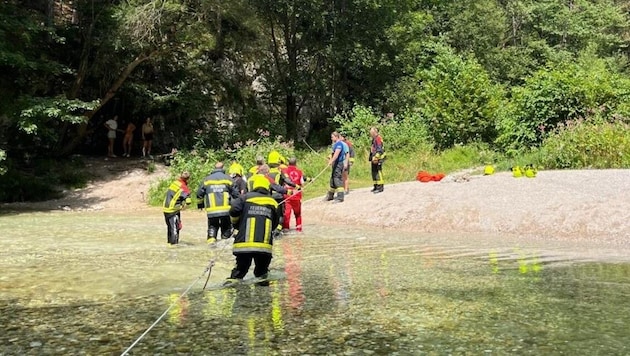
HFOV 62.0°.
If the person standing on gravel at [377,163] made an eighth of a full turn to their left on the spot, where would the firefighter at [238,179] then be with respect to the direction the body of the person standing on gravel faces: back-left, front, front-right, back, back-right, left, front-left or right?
front

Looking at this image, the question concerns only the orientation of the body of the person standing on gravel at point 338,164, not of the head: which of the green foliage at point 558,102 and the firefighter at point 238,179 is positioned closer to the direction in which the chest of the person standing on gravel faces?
the firefighter

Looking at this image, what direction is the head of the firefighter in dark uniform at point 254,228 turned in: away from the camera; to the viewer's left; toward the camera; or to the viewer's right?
away from the camera

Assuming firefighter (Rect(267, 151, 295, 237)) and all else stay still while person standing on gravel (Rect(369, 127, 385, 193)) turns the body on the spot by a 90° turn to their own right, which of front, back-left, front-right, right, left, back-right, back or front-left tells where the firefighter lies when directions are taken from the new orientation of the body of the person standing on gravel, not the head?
back-left

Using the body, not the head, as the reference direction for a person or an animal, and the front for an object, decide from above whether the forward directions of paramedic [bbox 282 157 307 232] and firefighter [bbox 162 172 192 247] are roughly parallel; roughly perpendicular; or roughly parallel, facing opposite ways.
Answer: roughly perpendicular

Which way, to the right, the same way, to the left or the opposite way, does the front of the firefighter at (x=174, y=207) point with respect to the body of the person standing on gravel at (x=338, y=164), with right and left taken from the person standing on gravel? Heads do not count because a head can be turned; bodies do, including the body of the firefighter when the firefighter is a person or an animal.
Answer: the opposite way

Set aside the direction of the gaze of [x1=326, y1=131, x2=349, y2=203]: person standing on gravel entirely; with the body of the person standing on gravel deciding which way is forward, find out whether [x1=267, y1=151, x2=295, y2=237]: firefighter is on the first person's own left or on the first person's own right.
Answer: on the first person's own left

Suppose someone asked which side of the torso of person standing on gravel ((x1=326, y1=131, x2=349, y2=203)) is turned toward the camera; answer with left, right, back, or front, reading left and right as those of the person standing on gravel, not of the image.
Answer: left

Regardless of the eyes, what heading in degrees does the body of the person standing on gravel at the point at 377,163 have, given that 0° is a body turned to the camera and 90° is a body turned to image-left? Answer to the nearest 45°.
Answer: approximately 90°

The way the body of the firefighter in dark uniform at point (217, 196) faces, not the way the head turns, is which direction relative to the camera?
away from the camera

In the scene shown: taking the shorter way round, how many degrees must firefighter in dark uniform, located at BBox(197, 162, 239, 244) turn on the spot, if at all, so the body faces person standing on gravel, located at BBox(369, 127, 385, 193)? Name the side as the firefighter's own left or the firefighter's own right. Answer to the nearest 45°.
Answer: approximately 45° to the firefighter's own right

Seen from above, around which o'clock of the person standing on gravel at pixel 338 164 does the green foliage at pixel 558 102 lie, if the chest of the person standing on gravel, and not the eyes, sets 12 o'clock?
The green foliage is roughly at 5 o'clock from the person standing on gravel.
